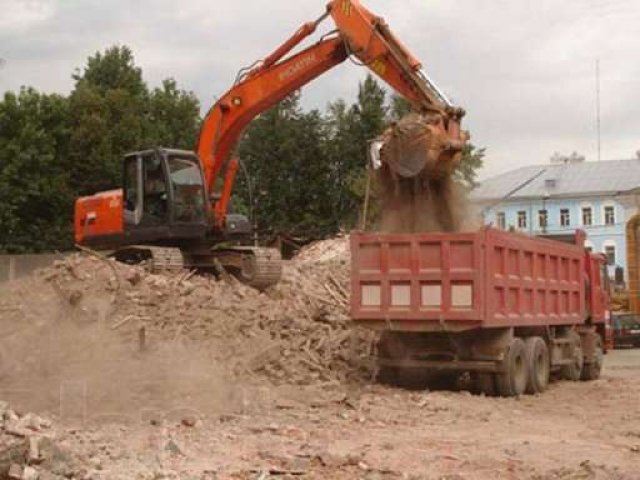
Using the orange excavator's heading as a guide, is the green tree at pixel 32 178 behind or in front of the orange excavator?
behind

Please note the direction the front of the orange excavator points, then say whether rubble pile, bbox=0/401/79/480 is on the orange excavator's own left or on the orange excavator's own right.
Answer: on the orange excavator's own right

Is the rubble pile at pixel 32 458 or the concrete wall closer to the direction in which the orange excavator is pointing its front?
the rubble pile

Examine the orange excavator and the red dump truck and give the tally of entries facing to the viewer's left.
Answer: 0

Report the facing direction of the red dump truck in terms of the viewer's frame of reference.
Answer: facing away from the viewer and to the right of the viewer

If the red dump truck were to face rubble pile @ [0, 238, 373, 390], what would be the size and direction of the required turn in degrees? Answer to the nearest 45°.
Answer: approximately 135° to its left

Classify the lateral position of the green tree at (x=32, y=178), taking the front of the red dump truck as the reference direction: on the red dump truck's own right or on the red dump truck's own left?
on the red dump truck's own left

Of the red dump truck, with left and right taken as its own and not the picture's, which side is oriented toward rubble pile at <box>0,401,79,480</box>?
back

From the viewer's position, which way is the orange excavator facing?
facing the viewer and to the right of the viewer

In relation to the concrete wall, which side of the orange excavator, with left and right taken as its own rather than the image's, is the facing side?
back
